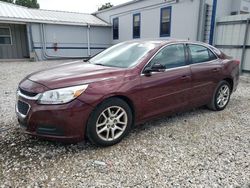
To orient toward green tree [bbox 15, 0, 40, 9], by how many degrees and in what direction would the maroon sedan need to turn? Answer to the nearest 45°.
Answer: approximately 90° to its right

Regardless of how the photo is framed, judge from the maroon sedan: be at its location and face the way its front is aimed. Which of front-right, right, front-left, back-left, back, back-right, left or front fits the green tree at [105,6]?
back-right

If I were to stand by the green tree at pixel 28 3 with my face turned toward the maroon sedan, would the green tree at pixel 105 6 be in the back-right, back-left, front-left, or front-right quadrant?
front-left

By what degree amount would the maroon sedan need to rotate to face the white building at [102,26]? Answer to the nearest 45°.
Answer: approximately 135° to its right

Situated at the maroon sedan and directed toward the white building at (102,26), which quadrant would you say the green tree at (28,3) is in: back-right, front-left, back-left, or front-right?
front-left

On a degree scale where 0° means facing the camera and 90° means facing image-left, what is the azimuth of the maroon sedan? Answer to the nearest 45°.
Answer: approximately 45°
